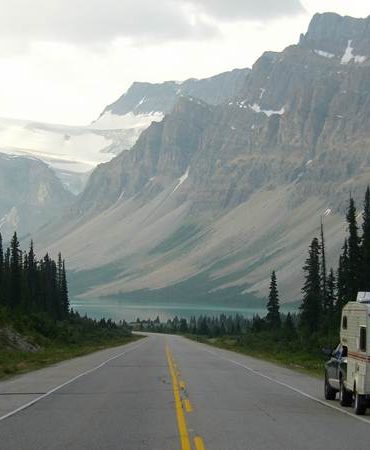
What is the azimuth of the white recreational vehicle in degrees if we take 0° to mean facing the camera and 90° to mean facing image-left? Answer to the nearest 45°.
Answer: approximately 135°
